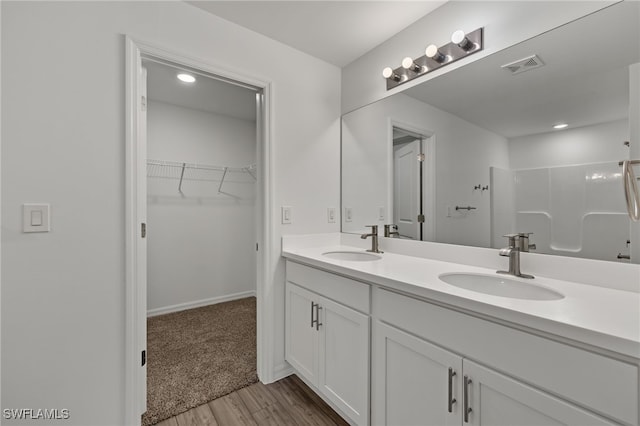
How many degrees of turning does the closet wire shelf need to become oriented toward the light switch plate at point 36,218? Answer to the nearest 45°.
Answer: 0° — it already faces it

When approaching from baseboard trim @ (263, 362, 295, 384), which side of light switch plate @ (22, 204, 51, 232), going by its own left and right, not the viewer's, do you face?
left
